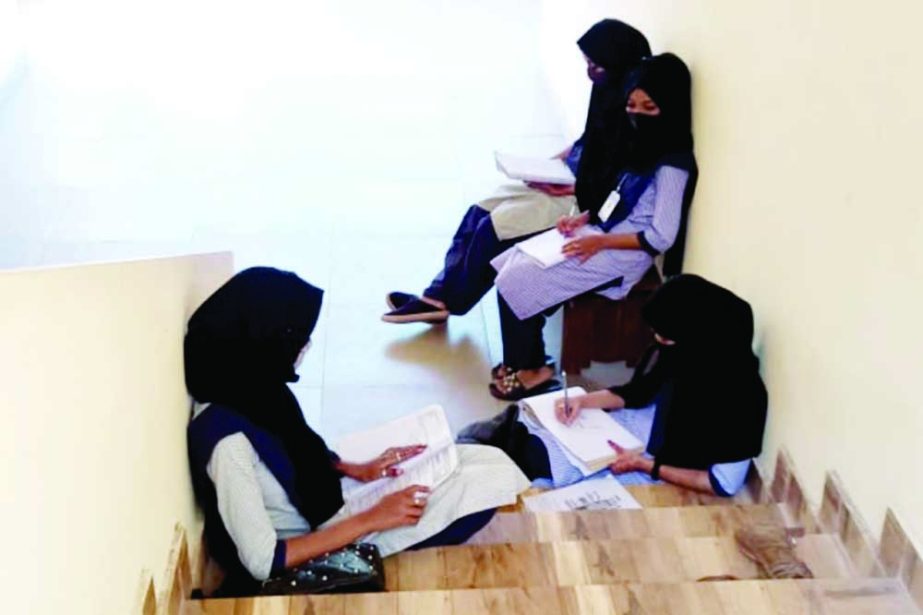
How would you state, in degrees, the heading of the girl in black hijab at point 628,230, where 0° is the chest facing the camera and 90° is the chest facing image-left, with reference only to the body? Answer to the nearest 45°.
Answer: approximately 45°

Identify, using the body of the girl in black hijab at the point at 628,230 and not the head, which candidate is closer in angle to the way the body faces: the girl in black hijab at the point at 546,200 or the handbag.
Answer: the handbag

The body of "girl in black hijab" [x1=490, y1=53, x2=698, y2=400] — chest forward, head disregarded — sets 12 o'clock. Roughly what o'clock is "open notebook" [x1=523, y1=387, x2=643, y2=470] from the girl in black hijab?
The open notebook is roughly at 11 o'clock from the girl in black hijab.

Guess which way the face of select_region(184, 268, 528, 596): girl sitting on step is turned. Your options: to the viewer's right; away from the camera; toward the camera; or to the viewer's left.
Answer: to the viewer's right

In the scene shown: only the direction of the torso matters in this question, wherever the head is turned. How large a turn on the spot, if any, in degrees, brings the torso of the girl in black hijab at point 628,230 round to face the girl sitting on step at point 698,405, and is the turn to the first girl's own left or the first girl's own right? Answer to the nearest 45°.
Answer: approximately 45° to the first girl's own left
